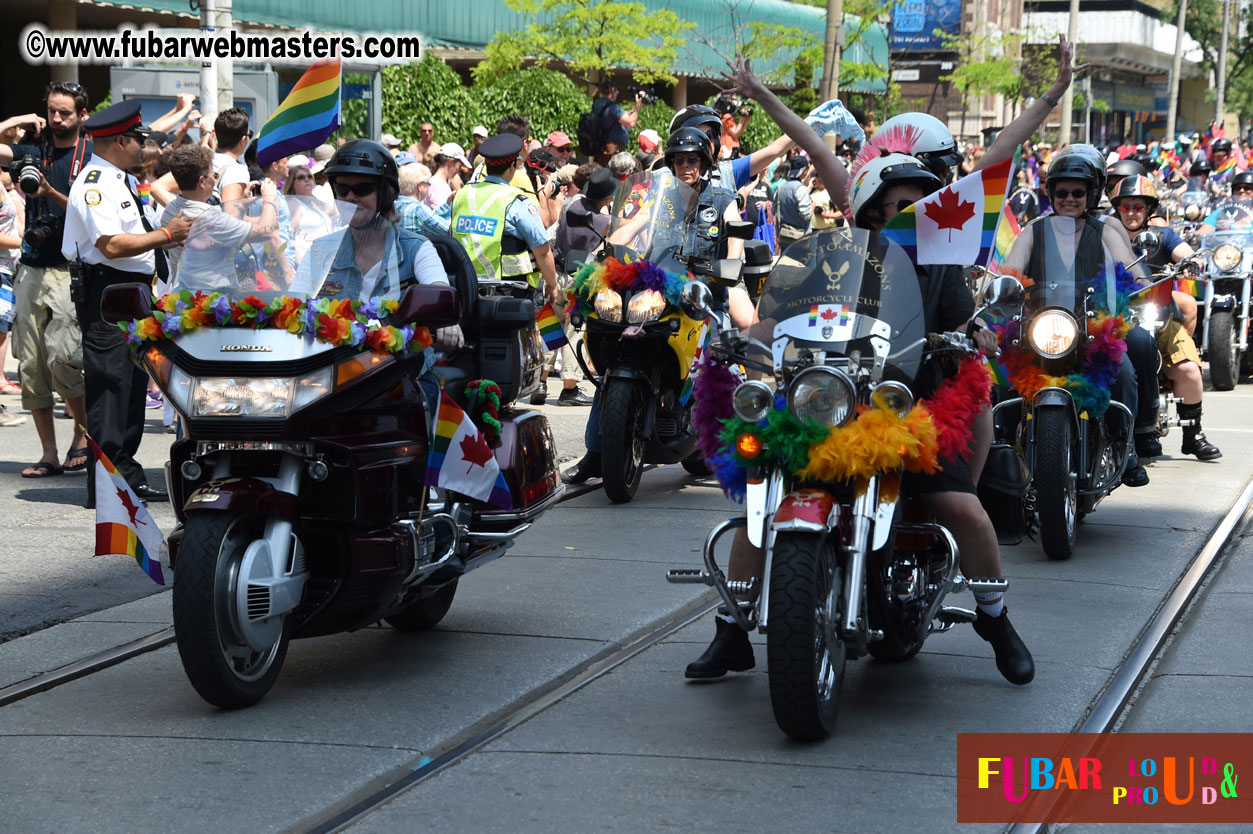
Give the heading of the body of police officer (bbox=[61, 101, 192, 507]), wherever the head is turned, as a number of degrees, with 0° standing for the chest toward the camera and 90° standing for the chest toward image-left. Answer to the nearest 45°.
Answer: approximately 270°

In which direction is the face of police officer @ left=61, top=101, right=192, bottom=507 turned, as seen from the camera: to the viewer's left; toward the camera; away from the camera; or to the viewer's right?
to the viewer's right

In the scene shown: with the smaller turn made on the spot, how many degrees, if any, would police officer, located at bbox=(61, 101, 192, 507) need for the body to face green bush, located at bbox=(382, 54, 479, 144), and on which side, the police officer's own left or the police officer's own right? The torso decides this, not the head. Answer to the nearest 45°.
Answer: approximately 90° to the police officer's own left

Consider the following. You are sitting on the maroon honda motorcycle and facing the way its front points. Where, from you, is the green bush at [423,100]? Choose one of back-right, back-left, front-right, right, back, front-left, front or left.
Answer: back-right

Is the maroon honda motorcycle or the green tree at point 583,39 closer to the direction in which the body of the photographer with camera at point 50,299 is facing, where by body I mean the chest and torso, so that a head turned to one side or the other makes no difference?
the maroon honda motorcycle

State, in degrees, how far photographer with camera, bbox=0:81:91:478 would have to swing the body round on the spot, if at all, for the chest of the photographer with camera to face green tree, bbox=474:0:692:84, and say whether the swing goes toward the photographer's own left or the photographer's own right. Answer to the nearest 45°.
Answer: approximately 180°

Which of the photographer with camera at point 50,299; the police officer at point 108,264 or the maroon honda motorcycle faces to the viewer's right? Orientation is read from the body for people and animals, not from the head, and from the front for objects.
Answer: the police officer

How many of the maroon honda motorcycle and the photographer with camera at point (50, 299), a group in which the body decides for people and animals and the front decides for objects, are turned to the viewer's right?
0

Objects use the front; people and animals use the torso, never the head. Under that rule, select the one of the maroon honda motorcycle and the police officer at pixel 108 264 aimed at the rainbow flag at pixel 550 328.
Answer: the police officer

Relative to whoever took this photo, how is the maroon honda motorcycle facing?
facing the viewer and to the left of the viewer

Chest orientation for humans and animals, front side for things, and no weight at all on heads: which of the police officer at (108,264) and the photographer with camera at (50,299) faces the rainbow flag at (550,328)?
the police officer

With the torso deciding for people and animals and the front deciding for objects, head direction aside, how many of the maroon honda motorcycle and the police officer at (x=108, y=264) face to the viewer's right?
1

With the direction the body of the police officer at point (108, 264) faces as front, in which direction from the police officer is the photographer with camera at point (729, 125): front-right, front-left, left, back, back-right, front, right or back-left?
front-left
